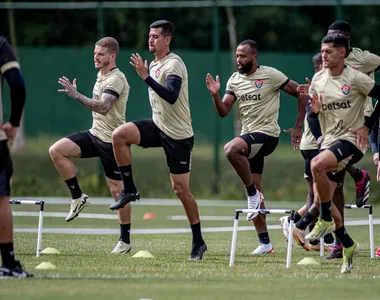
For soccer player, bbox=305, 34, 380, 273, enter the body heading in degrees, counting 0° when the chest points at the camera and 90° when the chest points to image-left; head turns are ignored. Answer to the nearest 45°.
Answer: approximately 45°

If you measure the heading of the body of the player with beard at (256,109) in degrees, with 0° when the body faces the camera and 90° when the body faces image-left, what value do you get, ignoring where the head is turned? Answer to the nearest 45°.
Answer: approximately 45°

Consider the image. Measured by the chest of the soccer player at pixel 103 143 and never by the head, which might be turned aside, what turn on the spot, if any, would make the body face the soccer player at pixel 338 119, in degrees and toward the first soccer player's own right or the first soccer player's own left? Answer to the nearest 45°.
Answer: approximately 135° to the first soccer player's own left

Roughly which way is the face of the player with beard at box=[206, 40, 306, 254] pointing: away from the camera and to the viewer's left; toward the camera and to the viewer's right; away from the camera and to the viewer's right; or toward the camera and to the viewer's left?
toward the camera and to the viewer's left

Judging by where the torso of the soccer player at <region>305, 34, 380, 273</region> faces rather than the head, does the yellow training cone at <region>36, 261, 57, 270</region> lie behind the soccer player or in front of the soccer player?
in front

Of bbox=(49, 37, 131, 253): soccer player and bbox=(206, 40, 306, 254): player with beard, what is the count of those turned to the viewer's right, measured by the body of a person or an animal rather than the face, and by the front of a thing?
0

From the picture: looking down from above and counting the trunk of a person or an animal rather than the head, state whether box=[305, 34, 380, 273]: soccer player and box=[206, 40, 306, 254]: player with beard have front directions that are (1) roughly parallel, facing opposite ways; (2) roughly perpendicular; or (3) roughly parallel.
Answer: roughly parallel

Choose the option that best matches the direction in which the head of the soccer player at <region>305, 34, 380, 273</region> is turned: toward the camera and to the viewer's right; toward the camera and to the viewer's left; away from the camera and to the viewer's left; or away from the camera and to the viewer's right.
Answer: toward the camera and to the viewer's left

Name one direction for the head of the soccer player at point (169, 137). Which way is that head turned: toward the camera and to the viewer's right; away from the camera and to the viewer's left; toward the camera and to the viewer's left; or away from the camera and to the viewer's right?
toward the camera and to the viewer's left
